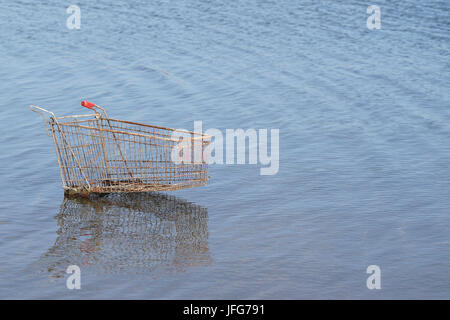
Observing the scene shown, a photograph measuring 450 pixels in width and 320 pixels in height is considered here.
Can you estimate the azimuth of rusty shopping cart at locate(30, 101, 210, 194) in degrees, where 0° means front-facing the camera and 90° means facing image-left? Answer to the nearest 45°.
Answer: approximately 315°
